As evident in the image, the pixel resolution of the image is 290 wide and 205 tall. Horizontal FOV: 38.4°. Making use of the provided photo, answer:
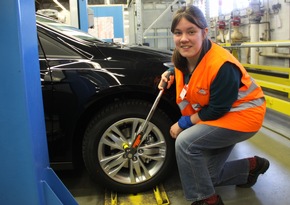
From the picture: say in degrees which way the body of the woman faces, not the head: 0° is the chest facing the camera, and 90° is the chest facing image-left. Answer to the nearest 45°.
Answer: approximately 45°
